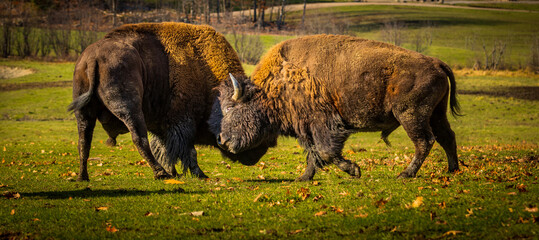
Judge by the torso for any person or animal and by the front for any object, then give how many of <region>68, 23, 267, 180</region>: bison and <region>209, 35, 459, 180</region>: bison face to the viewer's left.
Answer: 1

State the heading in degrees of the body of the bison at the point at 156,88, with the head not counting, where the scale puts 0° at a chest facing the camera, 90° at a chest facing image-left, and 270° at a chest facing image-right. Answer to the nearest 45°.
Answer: approximately 225°

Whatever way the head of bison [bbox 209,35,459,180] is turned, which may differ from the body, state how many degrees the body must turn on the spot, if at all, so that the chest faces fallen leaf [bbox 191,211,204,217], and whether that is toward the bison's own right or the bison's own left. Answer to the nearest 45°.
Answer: approximately 45° to the bison's own left

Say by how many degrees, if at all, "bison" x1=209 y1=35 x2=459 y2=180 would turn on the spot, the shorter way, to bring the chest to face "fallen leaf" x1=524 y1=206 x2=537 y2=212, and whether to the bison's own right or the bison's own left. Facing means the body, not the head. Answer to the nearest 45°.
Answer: approximately 135° to the bison's own left

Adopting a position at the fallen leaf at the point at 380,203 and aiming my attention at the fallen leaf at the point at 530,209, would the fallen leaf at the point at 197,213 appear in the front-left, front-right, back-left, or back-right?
back-right

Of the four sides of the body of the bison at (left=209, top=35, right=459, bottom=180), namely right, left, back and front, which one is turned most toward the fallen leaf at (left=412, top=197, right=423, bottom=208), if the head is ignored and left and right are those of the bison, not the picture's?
left

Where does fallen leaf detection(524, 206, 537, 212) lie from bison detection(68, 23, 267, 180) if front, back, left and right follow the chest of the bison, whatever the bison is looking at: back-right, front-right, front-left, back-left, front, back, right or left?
right

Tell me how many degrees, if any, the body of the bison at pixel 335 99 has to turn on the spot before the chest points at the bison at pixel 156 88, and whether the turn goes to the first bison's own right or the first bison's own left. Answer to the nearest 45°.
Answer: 0° — it already faces it

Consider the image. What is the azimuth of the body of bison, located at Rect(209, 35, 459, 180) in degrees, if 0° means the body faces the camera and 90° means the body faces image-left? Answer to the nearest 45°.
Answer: approximately 90°

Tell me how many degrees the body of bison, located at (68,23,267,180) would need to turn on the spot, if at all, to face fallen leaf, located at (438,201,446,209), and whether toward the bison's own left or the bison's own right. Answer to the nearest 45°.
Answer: approximately 90° to the bison's own right

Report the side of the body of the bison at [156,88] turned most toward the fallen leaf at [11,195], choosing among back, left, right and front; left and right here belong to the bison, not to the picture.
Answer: back

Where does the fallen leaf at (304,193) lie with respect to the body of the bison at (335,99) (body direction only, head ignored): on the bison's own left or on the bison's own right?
on the bison's own left

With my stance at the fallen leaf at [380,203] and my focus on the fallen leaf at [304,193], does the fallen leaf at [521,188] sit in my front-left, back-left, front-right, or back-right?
back-right

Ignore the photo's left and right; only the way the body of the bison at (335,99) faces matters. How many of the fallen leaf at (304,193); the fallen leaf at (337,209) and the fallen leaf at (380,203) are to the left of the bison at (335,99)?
3
